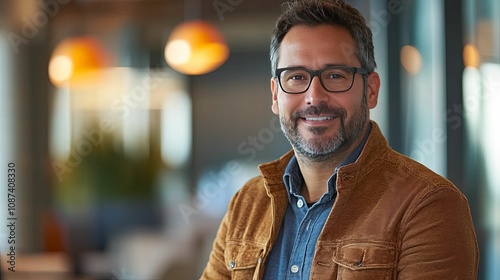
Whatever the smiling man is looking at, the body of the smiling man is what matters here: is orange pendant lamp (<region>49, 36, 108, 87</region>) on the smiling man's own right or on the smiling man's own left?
on the smiling man's own right

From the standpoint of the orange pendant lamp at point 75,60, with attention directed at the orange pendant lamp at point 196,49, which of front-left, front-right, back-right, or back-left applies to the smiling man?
front-right

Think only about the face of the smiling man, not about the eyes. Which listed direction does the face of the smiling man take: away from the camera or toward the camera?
toward the camera

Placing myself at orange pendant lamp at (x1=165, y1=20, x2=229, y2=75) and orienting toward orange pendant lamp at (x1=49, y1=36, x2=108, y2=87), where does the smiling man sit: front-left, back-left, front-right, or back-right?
back-left

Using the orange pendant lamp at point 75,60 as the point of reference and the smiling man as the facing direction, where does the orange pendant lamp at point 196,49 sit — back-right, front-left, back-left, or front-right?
front-left

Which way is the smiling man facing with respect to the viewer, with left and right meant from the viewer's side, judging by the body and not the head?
facing the viewer and to the left of the viewer

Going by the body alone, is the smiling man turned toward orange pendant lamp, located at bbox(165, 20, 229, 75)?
no
